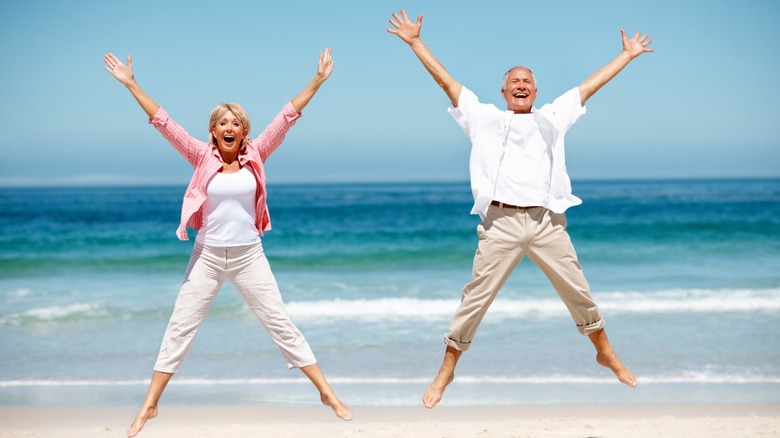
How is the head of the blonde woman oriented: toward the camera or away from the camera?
toward the camera

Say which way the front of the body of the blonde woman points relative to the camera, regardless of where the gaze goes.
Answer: toward the camera
